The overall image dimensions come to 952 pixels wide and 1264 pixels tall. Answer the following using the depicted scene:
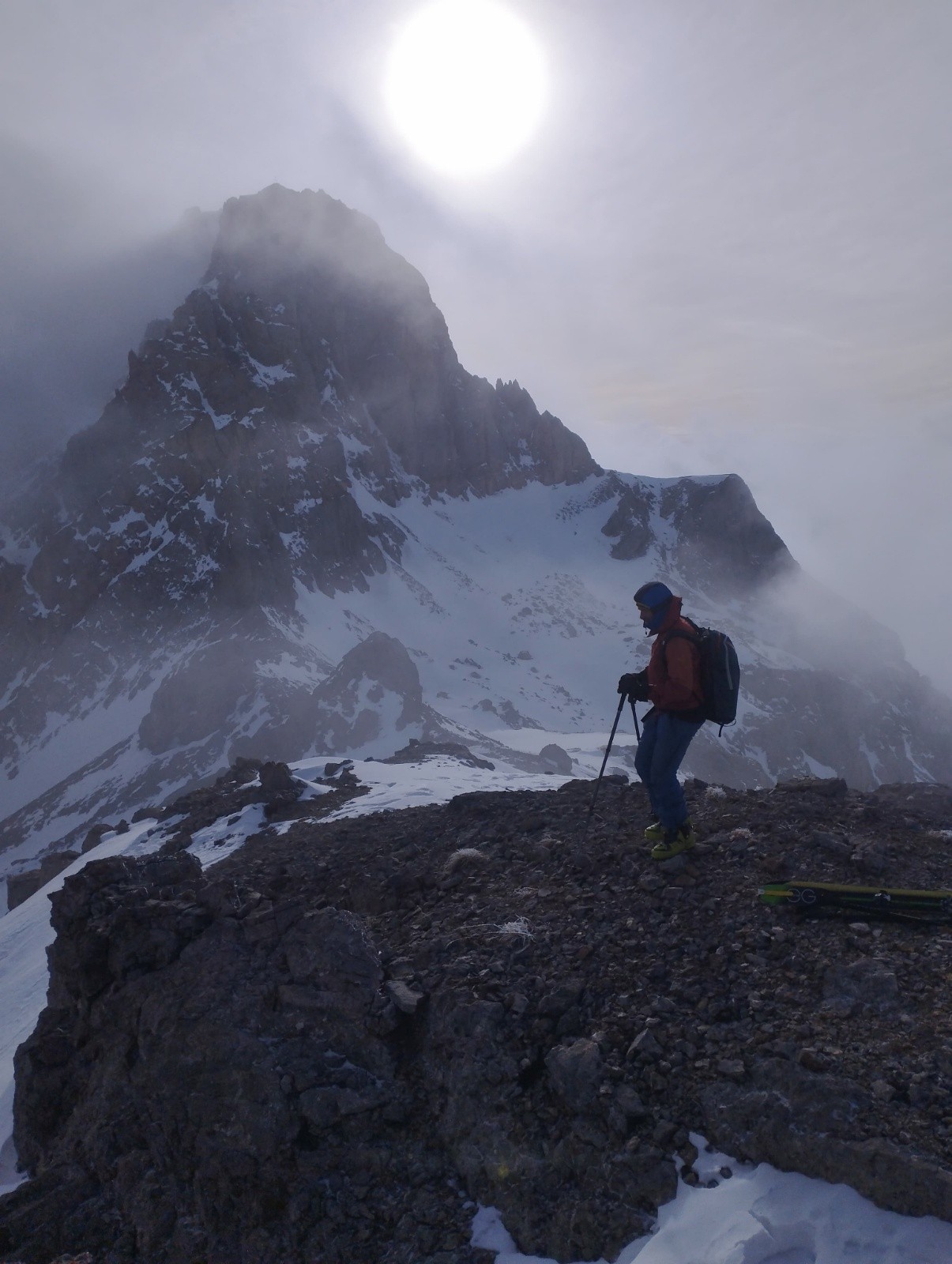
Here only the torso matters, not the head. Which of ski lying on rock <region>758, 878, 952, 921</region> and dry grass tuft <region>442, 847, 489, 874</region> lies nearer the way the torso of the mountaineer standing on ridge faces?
the dry grass tuft

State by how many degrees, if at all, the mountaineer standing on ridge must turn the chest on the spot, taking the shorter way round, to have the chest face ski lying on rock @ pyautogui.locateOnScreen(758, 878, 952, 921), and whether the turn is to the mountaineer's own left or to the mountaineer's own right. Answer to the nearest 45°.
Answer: approximately 135° to the mountaineer's own left

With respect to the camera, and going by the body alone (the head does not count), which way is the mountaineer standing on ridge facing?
to the viewer's left
